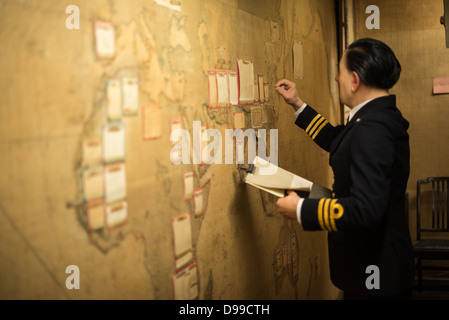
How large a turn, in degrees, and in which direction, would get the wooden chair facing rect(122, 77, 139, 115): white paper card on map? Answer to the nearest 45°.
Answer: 0° — it already faces it

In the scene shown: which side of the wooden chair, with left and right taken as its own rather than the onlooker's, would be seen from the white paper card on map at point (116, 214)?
front

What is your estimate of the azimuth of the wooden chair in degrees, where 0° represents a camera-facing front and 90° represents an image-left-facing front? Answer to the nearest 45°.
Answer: approximately 0°

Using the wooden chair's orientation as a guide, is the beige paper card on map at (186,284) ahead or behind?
ahead

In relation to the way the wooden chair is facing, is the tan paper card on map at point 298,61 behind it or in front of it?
in front

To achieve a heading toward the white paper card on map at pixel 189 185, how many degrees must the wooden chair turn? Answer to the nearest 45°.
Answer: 0° — it already faces it

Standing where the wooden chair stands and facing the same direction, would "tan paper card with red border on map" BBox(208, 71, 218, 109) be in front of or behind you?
in front

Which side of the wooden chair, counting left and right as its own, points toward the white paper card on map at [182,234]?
front
